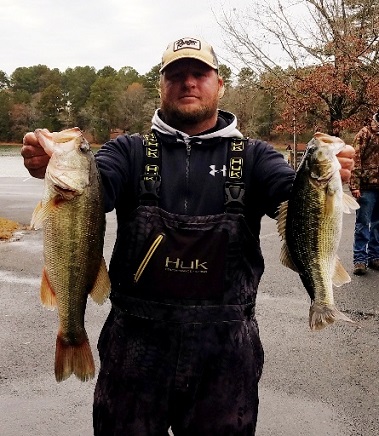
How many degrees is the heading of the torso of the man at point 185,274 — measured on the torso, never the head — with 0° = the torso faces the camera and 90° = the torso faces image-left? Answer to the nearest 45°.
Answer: approximately 0°

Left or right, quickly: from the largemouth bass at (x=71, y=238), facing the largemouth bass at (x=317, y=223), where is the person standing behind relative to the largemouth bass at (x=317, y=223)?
left
